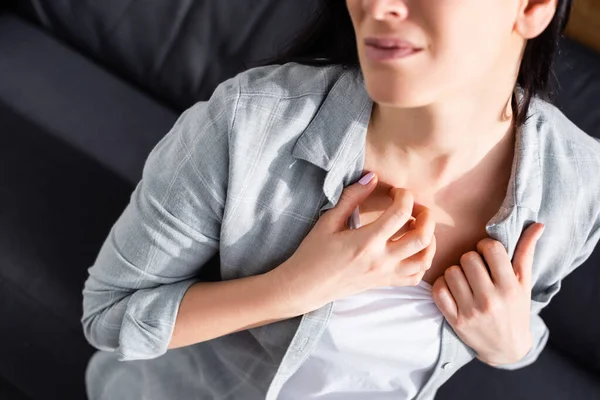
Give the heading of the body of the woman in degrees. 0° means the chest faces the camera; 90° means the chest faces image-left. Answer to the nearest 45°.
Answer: approximately 0°
